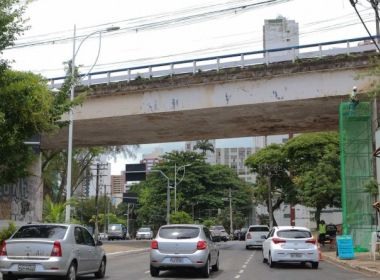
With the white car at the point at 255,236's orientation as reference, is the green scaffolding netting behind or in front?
behind

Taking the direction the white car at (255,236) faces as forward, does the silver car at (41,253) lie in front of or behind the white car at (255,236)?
behind

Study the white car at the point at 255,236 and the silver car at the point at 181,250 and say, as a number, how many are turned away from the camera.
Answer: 2

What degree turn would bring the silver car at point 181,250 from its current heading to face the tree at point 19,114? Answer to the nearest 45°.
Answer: approximately 90° to its left

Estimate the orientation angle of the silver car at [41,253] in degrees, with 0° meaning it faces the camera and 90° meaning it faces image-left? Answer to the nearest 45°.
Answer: approximately 225°

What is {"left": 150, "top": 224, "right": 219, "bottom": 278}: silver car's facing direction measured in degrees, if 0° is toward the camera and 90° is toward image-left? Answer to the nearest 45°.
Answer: approximately 180°

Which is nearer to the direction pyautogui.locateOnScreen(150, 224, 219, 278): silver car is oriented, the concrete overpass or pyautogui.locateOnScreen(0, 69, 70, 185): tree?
the concrete overpass

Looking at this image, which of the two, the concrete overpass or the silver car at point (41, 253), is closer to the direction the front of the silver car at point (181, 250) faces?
the concrete overpass

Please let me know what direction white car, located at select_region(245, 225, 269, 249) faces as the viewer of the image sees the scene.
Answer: facing away from the viewer
